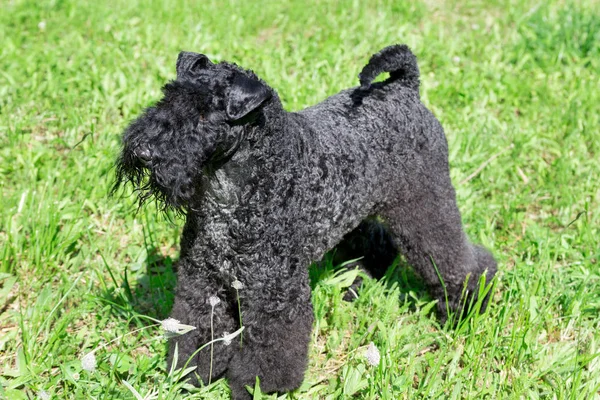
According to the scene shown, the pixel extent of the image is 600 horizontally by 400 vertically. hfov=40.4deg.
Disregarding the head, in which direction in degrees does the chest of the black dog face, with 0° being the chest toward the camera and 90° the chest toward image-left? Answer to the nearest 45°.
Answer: approximately 45°
